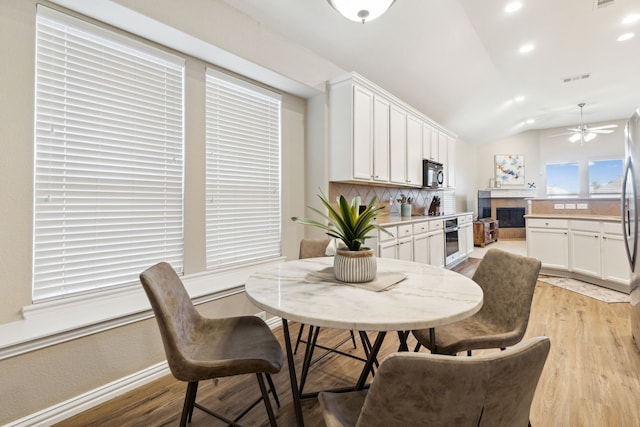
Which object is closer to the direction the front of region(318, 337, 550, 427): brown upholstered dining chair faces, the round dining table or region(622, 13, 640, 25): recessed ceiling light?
the round dining table

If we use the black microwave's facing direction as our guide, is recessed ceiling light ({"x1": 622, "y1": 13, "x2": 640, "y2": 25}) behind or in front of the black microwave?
in front

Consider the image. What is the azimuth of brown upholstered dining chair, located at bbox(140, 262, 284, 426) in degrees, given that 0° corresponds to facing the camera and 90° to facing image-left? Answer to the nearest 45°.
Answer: approximately 270°

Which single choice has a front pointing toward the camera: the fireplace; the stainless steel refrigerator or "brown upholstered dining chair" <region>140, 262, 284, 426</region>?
the fireplace

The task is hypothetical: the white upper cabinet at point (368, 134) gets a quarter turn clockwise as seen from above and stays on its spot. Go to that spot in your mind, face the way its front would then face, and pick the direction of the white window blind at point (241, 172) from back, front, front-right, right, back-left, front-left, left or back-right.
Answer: front

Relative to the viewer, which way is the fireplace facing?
toward the camera

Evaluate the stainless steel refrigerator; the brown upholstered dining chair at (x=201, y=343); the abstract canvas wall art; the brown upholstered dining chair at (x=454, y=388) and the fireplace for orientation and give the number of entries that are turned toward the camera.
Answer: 2

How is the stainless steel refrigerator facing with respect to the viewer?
to the viewer's left

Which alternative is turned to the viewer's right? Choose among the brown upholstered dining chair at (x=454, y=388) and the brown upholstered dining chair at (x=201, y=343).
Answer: the brown upholstered dining chair at (x=201, y=343)

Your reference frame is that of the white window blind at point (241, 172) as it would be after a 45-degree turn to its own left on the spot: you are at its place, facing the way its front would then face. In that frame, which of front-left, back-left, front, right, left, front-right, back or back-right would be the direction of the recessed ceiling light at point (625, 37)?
front

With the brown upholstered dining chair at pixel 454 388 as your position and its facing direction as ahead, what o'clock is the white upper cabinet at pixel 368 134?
The white upper cabinet is roughly at 1 o'clock from the brown upholstered dining chair.

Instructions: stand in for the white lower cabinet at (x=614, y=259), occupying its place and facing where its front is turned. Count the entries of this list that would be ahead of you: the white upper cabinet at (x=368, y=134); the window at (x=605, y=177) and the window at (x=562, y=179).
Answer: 1

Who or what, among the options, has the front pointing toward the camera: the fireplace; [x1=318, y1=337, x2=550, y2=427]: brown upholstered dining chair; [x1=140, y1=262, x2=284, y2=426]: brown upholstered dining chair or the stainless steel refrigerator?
the fireplace

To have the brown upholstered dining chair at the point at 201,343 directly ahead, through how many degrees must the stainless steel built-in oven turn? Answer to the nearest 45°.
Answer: approximately 45° to its right
